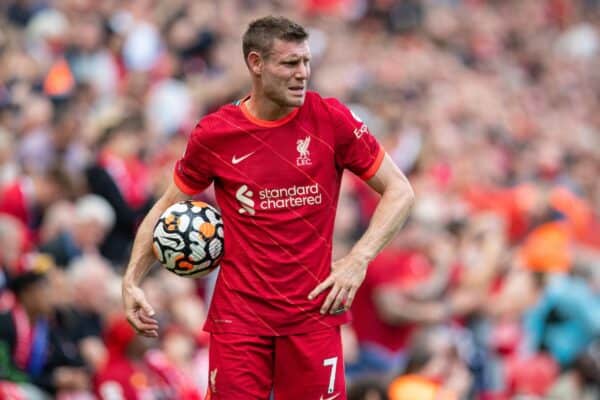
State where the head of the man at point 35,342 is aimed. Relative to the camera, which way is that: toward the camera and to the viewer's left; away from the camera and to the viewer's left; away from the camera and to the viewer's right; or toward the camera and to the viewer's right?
toward the camera and to the viewer's right

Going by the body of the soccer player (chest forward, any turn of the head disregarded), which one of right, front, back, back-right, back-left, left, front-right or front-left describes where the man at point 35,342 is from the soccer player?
back-right

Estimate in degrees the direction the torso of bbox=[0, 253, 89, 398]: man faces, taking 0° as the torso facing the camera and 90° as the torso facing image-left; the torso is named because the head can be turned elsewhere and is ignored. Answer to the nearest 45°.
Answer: approximately 315°

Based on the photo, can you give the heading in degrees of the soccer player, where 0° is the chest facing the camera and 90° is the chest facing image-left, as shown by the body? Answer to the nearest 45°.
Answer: approximately 0°
